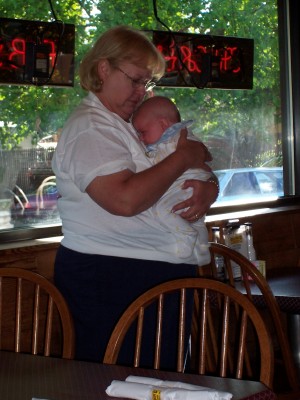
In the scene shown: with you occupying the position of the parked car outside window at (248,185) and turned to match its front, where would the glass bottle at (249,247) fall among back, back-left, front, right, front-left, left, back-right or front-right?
left

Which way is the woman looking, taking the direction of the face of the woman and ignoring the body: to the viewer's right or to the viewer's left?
to the viewer's right

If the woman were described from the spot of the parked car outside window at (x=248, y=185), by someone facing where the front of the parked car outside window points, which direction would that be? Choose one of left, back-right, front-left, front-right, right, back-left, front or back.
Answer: left

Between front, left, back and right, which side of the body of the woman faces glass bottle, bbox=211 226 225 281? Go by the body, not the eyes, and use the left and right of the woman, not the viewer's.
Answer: left

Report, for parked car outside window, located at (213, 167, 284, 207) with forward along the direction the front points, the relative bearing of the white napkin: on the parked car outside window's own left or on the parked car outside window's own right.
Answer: on the parked car outside window's own left
